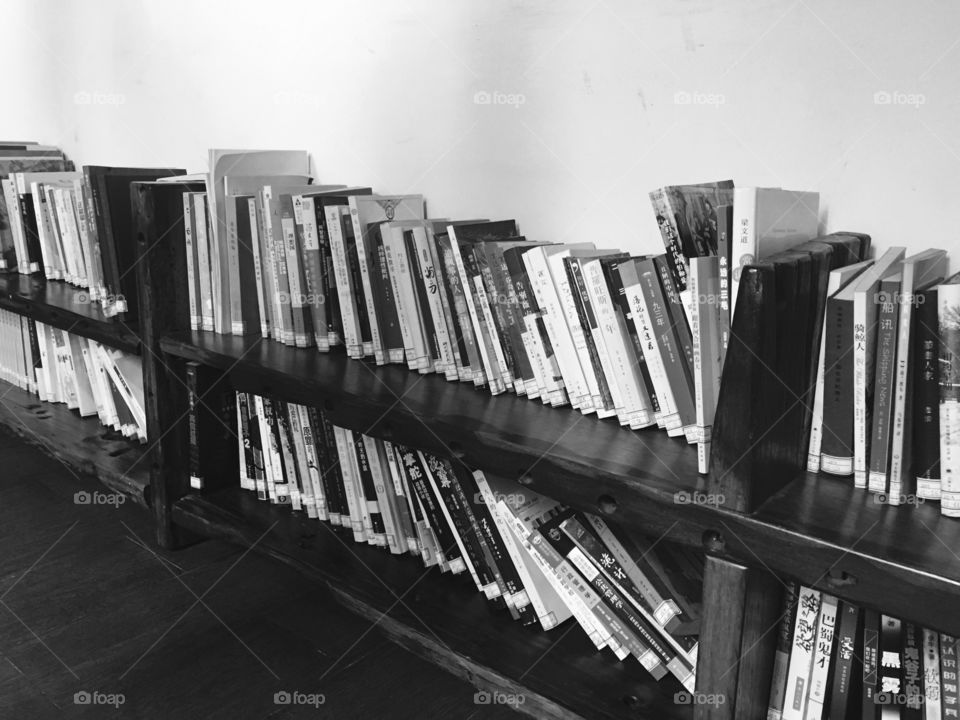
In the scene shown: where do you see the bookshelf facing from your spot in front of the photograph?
facing the viewer and to the left of the viewer
